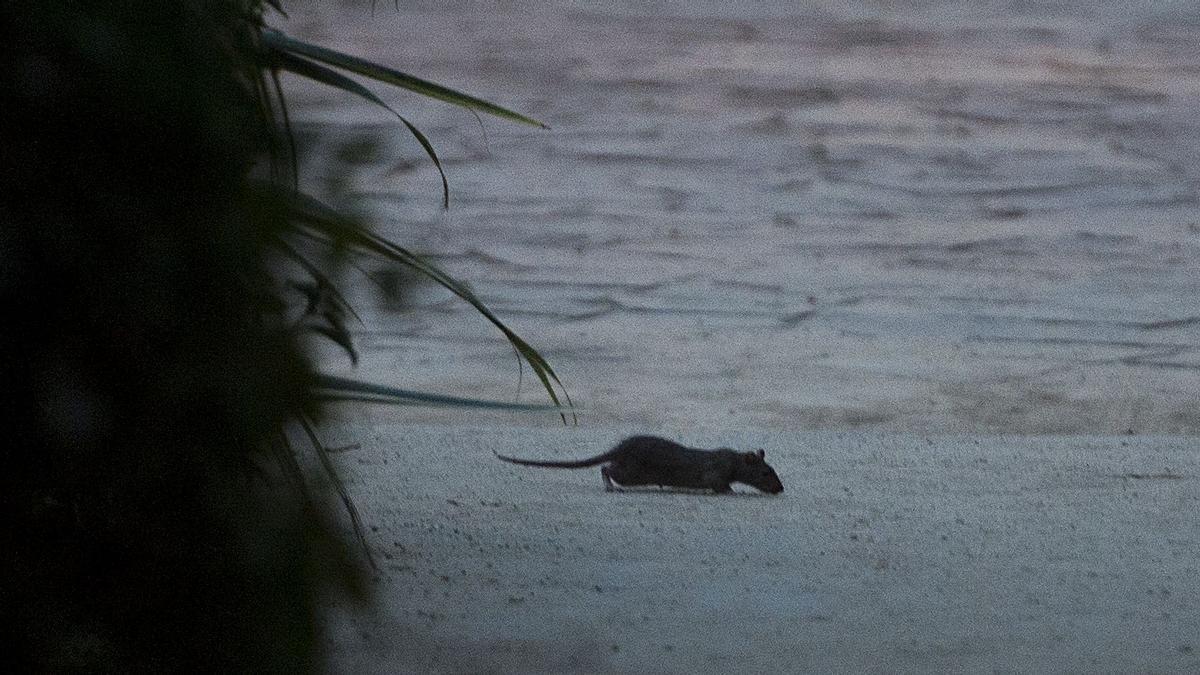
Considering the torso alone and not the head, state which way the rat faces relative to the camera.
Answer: to the viewer's right

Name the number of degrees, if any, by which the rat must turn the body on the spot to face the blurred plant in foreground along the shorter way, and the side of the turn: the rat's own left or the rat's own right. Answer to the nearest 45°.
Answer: approximately 90° to the rat's own right
